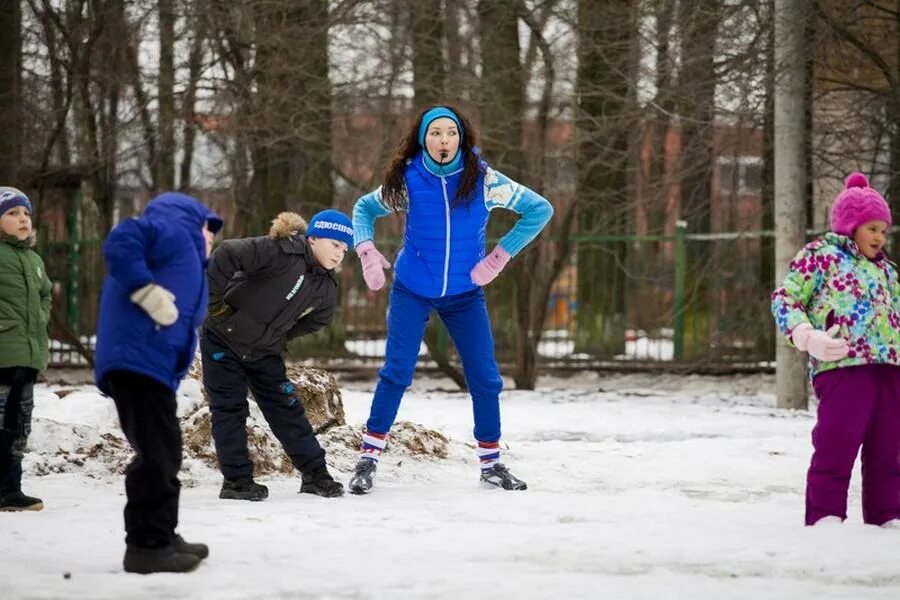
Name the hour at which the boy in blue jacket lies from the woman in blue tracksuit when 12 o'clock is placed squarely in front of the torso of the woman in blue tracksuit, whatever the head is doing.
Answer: The boy in blue jacket is roughly at 1 o'clock from the woman in blue tracksuit.

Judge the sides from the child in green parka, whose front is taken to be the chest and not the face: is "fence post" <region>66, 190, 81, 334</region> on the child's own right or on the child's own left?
on the child's own left

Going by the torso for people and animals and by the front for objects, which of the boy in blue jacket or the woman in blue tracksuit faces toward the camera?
the woman in blue tracksuit

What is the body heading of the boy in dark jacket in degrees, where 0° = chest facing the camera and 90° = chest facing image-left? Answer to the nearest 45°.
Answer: approximately 315°

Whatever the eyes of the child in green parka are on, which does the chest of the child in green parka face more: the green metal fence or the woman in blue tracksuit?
the woman in blue tracksuit

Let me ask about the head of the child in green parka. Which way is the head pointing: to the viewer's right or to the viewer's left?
to the viewer's right

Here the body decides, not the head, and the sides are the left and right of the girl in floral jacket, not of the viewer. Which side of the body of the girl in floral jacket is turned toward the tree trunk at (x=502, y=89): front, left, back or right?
back

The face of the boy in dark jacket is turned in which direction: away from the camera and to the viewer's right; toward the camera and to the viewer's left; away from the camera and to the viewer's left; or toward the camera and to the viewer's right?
toward the camera and to the viewer's right

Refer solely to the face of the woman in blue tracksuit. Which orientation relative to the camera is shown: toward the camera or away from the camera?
toward the camera

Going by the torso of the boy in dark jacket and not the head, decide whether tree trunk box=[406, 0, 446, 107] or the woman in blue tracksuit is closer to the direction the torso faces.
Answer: the woman in blue tracksuit

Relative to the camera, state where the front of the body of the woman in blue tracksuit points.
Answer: toward the camera
